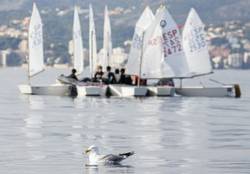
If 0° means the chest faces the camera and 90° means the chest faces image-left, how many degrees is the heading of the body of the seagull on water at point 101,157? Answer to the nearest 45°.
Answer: approximately 90°
